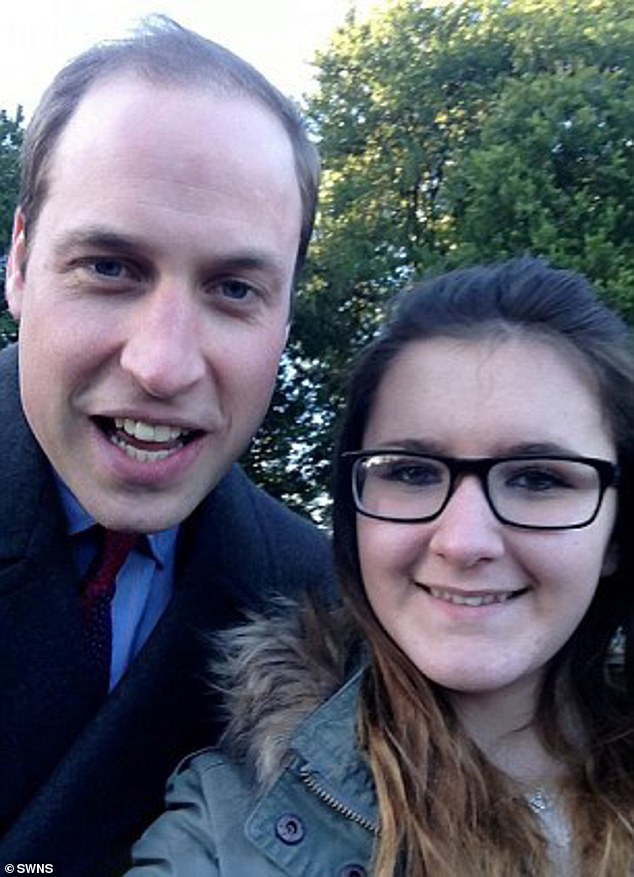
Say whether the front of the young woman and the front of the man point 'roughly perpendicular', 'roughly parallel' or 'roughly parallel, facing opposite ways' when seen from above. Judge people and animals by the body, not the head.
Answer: roughly parallel

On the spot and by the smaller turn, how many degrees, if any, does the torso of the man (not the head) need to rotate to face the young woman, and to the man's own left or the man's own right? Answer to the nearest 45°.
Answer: approximately 90° to the man's own left

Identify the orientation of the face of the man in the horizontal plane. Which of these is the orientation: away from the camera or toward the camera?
toward the camera

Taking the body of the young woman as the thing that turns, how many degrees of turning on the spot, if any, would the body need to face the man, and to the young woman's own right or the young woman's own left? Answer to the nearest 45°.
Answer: approximately 90° to the young woman's own right

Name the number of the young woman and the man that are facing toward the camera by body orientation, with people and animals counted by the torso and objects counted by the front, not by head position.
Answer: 2

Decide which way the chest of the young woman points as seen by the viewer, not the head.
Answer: toward the camera

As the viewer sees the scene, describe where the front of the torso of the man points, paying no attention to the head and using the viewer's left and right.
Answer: facing the viewer

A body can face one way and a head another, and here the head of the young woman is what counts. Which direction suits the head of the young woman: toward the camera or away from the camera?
toward the camera
